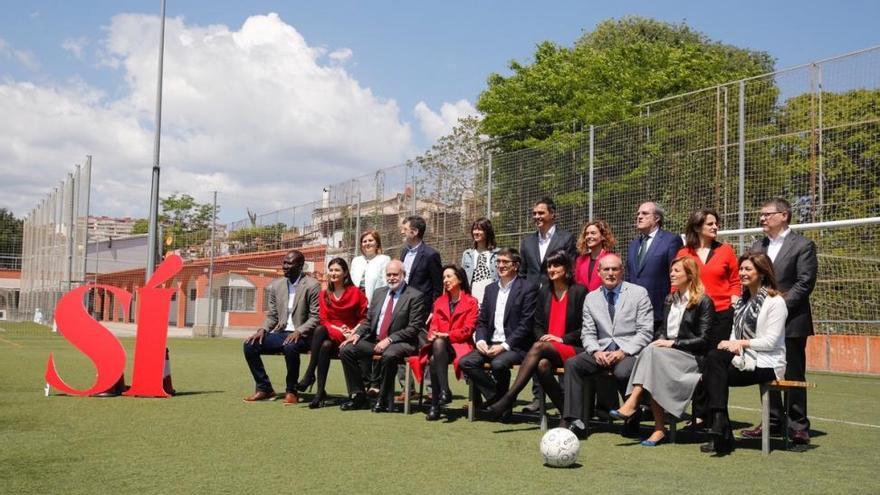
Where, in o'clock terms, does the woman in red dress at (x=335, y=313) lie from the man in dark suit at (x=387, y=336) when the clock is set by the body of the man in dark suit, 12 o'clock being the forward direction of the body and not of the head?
The woman in red dress is roughly at 3 o'clock from the man in dark suit.

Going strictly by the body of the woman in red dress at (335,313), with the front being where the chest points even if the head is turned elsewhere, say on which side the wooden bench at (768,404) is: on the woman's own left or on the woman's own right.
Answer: on the woman's own left

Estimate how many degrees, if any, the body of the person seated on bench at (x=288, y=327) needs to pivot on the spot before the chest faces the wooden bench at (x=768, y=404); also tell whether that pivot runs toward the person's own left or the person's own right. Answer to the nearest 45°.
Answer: approximately 90° to the person's own left

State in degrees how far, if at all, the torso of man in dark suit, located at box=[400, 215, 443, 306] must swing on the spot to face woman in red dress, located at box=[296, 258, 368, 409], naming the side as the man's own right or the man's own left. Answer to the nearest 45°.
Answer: approximately 45° to the man's own right

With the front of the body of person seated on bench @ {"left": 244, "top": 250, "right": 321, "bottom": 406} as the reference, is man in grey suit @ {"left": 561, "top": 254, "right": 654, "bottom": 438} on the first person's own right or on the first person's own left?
on the first person's own left

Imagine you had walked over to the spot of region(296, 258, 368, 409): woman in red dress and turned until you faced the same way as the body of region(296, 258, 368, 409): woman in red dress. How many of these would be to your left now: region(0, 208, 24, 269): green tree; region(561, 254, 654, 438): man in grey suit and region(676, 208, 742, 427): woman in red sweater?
2
